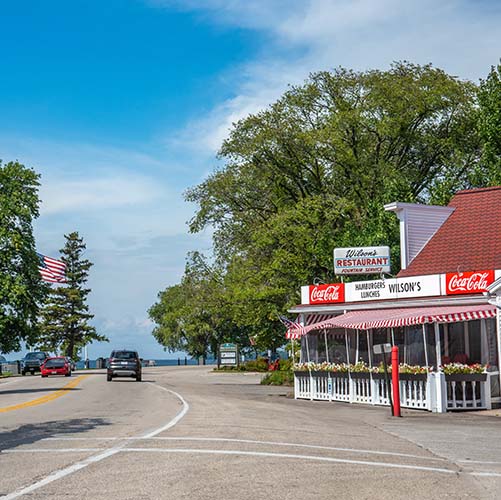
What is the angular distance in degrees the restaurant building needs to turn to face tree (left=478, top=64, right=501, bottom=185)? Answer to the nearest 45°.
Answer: approximately 135° to its right

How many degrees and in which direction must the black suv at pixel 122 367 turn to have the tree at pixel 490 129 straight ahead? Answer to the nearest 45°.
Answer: approximately 90° to its right

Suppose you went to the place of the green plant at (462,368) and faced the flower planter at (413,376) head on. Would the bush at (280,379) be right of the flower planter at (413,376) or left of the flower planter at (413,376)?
right

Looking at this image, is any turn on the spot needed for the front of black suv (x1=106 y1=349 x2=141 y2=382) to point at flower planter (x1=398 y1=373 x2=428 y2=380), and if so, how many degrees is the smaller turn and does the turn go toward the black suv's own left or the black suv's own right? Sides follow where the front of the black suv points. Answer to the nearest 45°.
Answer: approximately 180°

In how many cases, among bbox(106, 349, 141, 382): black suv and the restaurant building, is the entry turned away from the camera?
1

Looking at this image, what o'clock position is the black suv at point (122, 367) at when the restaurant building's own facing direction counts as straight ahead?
The black suv is roughly at 3 o'clock from the restaurant building.

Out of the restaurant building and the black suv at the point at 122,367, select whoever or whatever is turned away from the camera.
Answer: the black suv

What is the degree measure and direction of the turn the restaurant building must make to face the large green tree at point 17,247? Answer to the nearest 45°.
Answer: approximately 90° to its right

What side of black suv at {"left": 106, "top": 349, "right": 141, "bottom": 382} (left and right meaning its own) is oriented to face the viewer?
back
